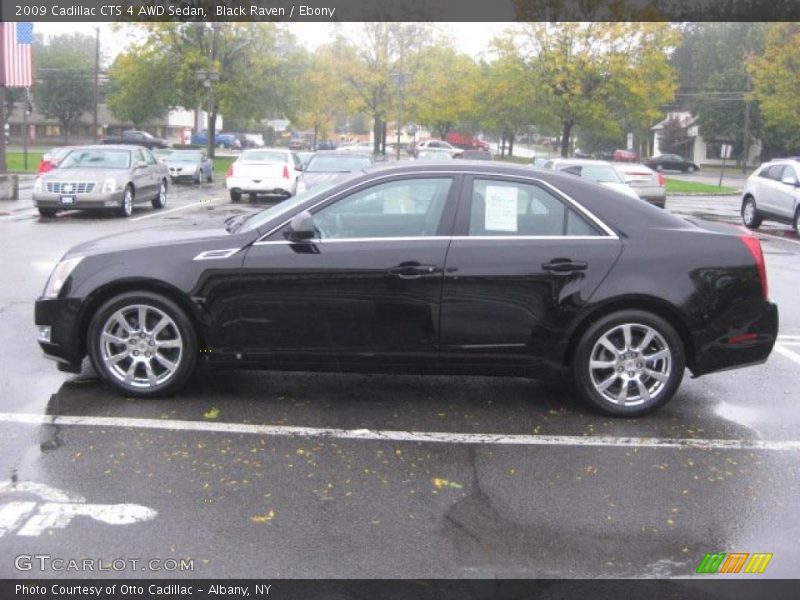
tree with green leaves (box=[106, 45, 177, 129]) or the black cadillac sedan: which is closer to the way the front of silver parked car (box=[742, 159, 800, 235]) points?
the black cadillac sedan

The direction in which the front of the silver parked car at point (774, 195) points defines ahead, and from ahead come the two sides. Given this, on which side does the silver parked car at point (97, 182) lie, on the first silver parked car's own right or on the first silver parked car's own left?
on the first silver parked car's own right

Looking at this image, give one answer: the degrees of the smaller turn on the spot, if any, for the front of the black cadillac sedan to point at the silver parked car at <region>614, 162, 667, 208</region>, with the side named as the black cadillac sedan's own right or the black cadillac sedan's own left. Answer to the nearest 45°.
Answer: approximately 90° to the black cadillac sedan's own right

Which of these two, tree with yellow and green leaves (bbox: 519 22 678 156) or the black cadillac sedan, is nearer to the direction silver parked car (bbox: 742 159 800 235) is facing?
the black cadillac sedan

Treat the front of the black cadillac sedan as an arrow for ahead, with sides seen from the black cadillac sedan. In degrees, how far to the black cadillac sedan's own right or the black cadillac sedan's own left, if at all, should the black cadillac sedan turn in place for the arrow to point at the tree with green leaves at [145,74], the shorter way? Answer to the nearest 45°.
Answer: approximately 90° to the black cadillac sedan's own right

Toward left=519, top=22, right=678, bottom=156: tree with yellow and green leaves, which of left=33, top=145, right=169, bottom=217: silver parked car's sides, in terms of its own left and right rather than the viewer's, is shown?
back

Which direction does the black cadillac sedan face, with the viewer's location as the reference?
facing to the left of the viewer

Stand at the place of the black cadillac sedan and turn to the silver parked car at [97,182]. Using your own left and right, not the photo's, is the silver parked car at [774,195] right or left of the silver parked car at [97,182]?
right

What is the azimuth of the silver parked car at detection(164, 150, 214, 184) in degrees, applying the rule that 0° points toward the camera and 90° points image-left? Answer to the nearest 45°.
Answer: approximately 45°

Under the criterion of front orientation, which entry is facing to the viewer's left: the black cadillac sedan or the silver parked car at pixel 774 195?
the black cadillac sedan

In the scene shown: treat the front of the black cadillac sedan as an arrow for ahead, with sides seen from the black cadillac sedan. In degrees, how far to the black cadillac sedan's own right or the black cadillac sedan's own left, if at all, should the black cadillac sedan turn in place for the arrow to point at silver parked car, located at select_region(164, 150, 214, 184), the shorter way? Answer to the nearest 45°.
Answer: approximately 90° to the black cadillac sedan's own right
